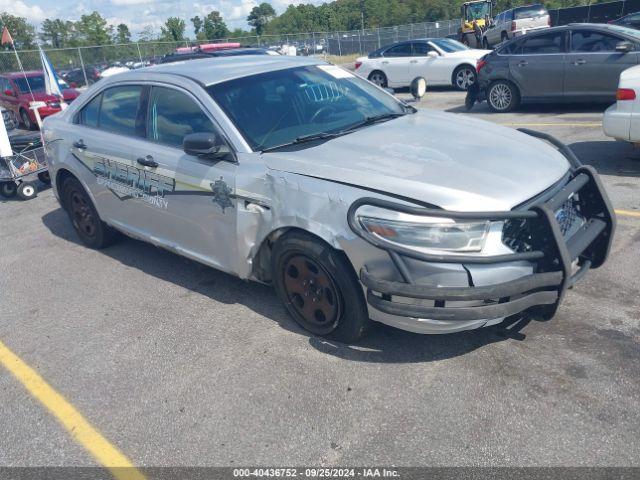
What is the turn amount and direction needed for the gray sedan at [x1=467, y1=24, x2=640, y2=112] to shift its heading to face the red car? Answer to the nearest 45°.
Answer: approximately 180°

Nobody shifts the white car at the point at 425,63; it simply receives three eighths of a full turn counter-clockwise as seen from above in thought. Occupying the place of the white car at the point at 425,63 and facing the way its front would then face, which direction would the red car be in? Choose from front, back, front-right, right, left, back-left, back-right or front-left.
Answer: left

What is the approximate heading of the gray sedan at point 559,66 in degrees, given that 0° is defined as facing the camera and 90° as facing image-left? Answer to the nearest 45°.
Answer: approximately 270°

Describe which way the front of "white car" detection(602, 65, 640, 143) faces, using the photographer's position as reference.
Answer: facing to the right of the viewer

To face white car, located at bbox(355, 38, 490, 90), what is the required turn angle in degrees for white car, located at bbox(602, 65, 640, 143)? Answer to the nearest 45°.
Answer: approximately 135° to its left

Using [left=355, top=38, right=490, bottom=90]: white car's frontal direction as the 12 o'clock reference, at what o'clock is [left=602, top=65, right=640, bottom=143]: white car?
[left=602, top=65, right=640, bottom=143]: white car is roughly at 1 o'clock from [left=355, top=38, right=490, bottom=90]: white car.

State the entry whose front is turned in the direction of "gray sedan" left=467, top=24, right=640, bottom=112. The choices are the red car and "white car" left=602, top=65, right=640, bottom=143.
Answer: the red car
